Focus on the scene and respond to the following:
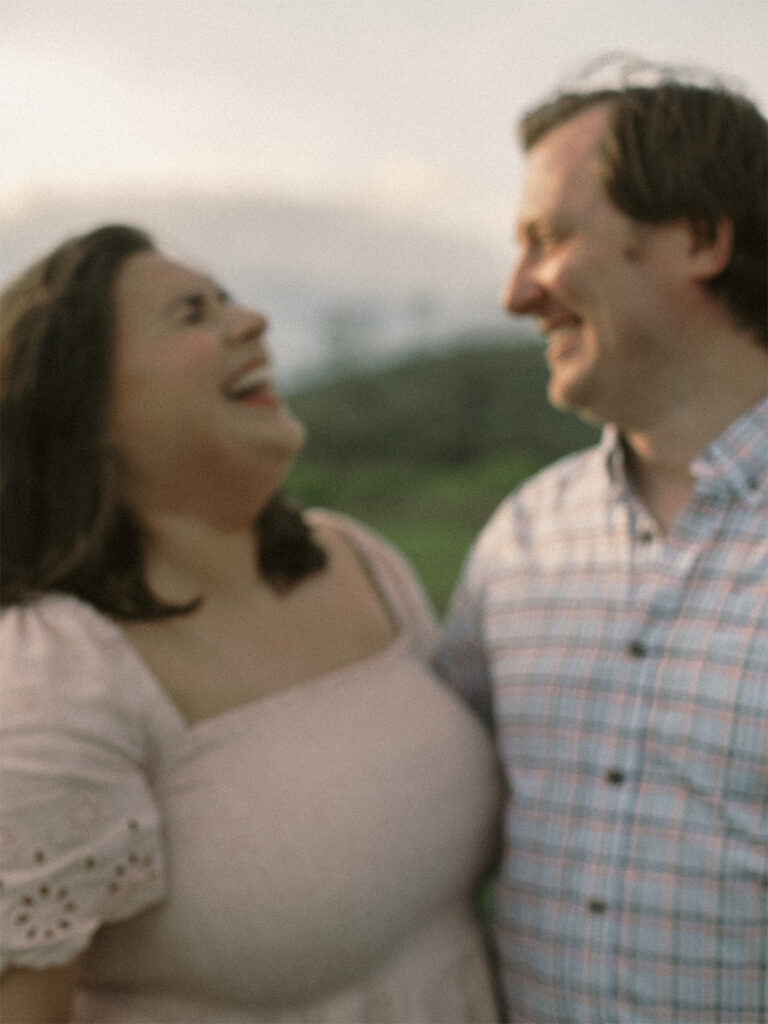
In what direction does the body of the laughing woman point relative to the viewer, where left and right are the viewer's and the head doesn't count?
facing the viewer and to the right of the viewer

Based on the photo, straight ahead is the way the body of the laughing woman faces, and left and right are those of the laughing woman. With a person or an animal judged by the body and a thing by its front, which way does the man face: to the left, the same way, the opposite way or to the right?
to the right

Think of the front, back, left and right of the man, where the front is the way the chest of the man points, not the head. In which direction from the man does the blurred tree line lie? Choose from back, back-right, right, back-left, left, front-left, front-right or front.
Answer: back-right

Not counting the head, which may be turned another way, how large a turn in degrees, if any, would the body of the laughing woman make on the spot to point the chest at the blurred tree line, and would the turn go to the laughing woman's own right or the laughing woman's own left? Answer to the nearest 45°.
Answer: approximately 135° to the laughing woman's own left

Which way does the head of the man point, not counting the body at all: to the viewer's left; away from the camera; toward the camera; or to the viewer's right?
to the viewer's left

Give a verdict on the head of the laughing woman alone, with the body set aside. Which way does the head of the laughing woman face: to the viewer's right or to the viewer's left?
to the viewer's right

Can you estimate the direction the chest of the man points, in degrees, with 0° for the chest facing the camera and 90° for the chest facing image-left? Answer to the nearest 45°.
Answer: approximately 45°

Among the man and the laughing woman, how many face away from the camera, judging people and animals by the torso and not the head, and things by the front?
0
